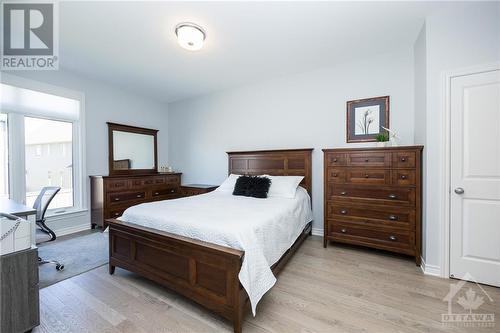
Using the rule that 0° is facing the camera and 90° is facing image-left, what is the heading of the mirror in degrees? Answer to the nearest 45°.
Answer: approximately 315°

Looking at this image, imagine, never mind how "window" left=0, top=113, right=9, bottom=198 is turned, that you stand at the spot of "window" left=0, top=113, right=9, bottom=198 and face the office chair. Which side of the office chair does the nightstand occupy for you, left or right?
left

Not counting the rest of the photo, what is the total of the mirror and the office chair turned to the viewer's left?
1

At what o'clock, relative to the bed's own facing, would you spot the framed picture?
The framed picture is roughly at 7 o'clock from the bed.

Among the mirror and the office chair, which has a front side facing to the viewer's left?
the office chair

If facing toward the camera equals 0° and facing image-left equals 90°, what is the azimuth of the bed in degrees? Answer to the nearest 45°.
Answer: approximately 45°

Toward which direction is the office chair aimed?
to the viewer's left

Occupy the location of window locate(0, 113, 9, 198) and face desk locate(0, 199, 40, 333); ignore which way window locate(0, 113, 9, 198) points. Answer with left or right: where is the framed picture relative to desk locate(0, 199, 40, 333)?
left

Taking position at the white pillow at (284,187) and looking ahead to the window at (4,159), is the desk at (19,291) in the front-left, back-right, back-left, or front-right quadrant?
front-left

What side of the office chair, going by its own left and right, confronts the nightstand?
back
